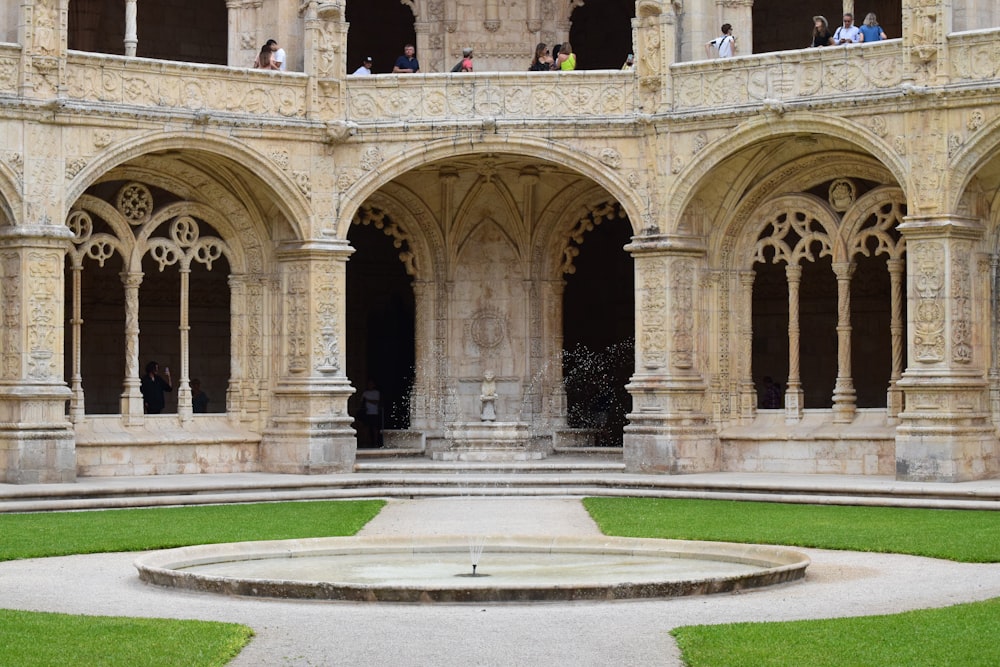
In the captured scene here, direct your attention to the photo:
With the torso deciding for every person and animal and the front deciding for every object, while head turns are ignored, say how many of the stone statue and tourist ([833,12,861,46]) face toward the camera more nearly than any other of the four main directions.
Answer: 2

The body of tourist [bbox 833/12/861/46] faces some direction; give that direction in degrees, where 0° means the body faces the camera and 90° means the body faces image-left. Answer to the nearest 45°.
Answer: approximately 0°

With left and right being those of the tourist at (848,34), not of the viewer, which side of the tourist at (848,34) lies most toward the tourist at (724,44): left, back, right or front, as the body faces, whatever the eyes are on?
right

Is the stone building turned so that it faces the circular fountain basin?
yes

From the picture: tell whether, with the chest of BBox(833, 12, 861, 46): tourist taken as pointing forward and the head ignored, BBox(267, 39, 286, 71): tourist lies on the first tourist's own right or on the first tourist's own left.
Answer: on the first tourist's own right
